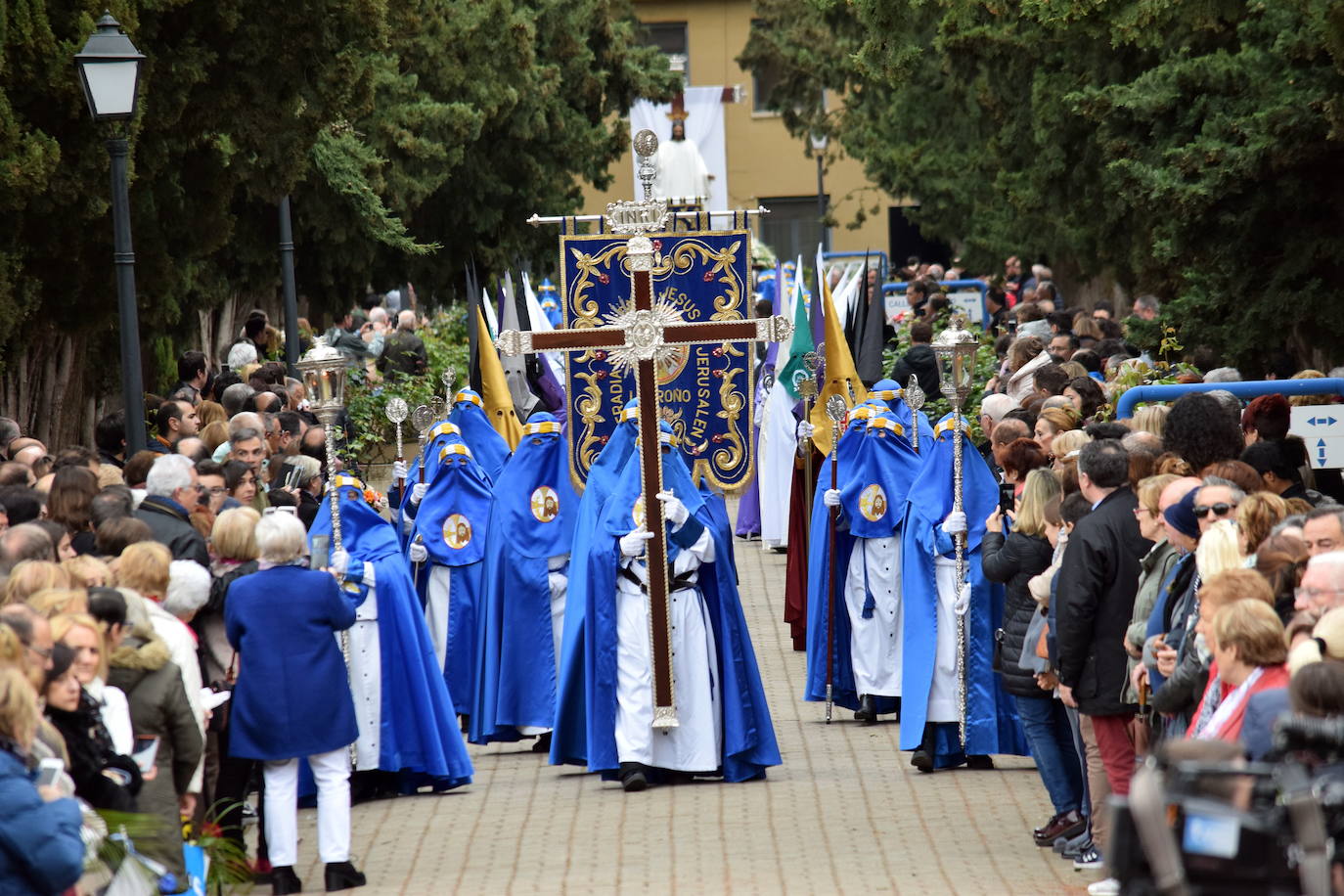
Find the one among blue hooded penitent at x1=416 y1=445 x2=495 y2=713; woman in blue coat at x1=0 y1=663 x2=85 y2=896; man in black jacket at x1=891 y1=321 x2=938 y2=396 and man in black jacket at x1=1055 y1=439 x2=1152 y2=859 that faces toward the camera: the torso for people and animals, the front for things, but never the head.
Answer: the blue hooded penitent

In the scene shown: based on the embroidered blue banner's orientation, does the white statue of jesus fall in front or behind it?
behind

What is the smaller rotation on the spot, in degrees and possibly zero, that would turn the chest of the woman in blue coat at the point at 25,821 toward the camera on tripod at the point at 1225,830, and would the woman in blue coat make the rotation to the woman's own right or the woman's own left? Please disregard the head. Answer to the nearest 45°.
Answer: approximately 90° to the woman's own right

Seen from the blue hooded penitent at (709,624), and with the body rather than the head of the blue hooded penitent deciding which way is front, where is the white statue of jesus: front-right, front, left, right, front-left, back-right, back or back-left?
back

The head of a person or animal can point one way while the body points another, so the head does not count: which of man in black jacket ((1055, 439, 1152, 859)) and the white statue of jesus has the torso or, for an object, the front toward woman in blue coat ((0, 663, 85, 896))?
the white statue of jesus

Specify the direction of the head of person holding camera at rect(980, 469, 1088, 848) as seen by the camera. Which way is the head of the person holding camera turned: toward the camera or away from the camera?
away from the camera

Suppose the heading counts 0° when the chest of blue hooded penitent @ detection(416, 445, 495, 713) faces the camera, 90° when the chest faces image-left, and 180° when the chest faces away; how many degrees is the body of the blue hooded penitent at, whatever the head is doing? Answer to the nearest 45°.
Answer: approximately 0°

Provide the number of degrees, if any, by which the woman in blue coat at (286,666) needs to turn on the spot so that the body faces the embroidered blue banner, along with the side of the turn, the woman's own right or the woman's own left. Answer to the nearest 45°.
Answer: approximately 45° to the woman's own right

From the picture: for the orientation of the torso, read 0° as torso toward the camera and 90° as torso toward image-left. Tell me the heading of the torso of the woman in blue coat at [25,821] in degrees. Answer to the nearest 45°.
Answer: approximately 225°

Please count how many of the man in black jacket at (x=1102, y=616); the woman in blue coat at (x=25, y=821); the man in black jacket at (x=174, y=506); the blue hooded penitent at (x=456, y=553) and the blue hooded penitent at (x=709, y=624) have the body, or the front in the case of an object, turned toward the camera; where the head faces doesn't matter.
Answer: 2
